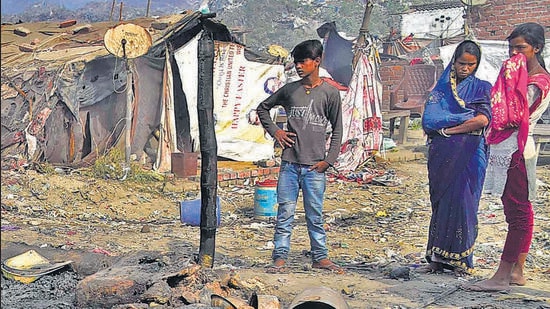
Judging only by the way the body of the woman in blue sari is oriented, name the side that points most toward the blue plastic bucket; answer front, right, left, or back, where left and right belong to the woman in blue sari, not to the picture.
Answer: right

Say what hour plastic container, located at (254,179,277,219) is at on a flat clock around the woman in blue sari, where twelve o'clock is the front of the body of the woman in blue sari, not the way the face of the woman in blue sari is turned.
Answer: The plastic container is roughly at 3 o'clock from the woman in blue sari.

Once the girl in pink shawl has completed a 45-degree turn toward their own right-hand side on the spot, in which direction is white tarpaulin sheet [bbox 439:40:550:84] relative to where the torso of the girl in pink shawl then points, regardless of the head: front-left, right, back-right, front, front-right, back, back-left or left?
front-right

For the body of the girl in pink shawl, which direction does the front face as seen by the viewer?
to the viewer's left

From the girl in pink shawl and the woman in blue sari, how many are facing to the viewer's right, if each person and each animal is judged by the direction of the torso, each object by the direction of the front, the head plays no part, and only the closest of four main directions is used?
0

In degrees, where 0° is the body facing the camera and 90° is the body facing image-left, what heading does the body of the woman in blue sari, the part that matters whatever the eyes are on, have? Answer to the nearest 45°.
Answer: approximately 45°

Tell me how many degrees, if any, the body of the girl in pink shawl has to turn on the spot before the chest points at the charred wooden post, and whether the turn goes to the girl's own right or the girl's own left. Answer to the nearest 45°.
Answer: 0° — they already face it

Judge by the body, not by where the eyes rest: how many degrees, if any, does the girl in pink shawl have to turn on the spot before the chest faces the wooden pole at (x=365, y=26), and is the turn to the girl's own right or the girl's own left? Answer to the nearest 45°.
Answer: approximately 90° to the girl's own right

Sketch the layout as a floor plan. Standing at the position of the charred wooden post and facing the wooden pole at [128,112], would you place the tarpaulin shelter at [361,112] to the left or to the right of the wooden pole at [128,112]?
right

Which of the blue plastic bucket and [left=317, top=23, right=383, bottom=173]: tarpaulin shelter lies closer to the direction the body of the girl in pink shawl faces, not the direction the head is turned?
the blue plastic bucket

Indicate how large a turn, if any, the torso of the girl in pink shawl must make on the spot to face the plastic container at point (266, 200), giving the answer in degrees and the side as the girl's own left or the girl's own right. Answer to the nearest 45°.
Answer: approximately 45° to the girl's own right
